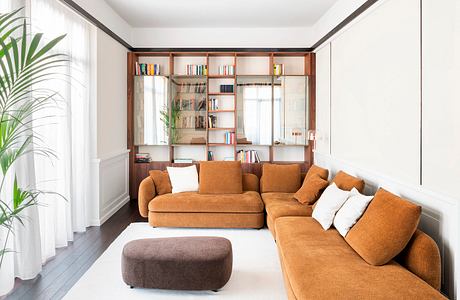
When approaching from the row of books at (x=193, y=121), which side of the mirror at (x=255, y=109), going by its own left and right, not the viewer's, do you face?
right

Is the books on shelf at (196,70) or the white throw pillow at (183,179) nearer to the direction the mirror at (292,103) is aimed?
the white throw pillow

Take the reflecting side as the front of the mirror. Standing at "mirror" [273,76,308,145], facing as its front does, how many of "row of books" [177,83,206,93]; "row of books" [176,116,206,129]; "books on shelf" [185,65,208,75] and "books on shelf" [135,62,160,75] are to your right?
4

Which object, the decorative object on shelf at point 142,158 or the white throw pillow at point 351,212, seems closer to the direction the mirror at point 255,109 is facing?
the white throw pillow

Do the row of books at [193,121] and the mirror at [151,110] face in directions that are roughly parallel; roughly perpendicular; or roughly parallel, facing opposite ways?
roughly parallel

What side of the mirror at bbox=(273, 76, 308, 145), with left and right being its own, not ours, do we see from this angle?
front

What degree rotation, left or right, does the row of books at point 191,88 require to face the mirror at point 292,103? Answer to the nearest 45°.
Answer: approximately 90° to its left

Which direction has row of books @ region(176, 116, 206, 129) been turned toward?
toward the camera

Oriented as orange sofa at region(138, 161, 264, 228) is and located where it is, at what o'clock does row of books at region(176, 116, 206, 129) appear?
The row of books is roughly at 6 o'clock from the orange sofa.

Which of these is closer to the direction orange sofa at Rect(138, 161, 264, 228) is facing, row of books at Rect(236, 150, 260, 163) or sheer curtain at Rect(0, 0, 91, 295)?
the sheer curtain

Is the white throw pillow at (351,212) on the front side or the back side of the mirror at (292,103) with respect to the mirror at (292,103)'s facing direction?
on the front side

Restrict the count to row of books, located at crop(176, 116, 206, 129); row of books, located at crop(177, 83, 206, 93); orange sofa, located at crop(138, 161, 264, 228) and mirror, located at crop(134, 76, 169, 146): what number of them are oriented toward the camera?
4

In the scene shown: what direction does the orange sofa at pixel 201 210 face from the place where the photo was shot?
facing the viewer

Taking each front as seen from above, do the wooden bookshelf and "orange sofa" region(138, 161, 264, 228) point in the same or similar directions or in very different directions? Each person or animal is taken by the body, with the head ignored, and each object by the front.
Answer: same or similar directions

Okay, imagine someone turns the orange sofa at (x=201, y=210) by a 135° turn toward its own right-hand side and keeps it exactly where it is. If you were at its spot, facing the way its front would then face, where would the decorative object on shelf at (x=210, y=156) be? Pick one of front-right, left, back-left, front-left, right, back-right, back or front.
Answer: front-right

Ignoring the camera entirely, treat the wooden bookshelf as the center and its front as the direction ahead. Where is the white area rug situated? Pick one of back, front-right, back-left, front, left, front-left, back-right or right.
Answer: front
